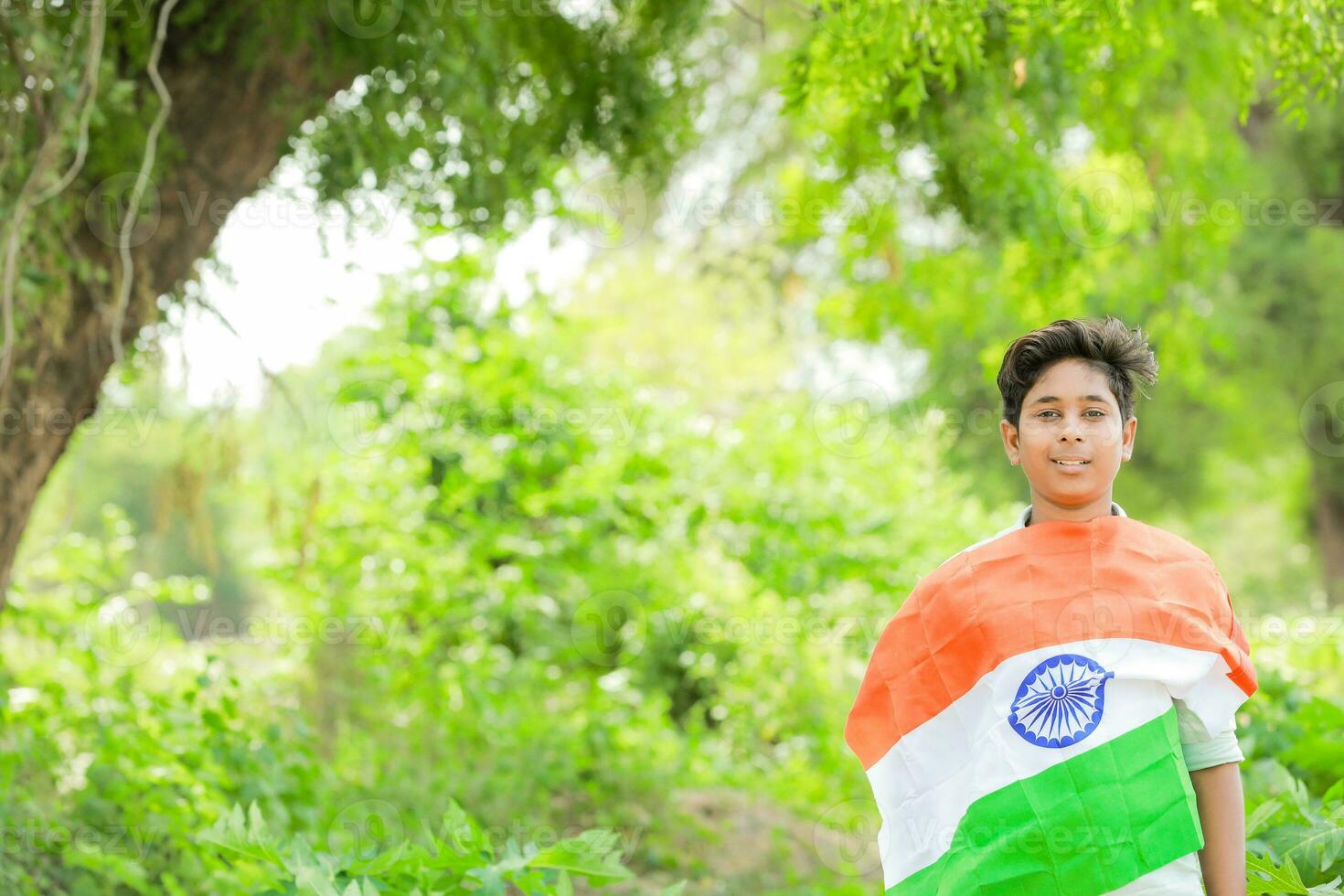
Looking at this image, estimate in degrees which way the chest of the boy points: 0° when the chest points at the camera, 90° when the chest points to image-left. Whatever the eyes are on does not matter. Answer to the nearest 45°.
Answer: approximately 0°
